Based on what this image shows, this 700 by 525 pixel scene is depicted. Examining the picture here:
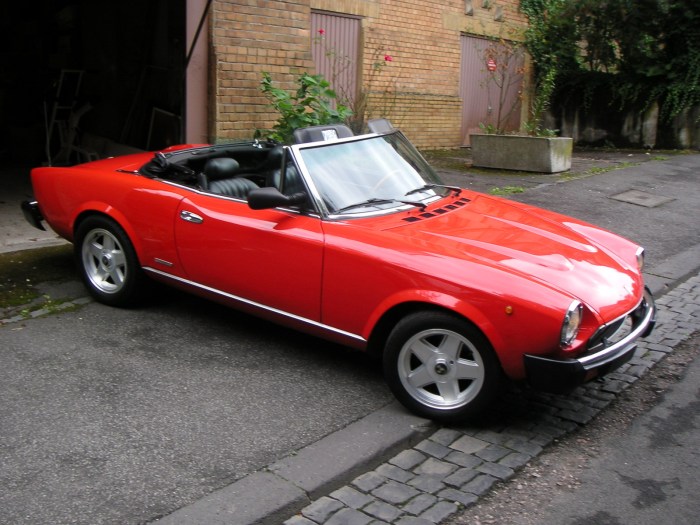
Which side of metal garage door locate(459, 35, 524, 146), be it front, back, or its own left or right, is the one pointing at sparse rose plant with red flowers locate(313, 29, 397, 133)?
right

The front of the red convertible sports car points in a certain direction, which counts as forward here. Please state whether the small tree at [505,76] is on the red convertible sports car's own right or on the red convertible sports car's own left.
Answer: on the red convertible sports car's own left

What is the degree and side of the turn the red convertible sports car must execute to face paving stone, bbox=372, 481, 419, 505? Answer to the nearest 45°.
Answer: approximately 45° to its right

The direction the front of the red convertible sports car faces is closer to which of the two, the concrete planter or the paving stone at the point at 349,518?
the paving stone

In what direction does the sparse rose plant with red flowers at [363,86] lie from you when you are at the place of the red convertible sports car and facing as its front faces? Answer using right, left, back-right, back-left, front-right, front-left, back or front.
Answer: back-left

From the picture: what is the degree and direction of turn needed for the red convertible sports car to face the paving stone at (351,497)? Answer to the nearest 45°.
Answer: approximately 45° to its right

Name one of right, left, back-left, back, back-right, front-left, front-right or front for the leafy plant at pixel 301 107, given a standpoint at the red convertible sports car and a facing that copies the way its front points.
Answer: back-left

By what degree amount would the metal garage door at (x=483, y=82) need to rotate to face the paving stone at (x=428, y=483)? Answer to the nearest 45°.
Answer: approximately 45° to its right

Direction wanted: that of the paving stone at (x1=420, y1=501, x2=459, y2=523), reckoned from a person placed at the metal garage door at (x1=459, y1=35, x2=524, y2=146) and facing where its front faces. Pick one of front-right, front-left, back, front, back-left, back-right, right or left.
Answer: front-right

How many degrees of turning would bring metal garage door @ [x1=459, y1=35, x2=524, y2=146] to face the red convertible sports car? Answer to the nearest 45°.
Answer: approximately 45° to its right

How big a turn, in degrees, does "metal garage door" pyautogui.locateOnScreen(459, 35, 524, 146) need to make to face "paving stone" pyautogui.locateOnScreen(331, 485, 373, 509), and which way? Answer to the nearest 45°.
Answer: approximately 45° to its right

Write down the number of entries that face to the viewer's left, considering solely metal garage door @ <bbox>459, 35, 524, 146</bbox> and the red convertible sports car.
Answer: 0

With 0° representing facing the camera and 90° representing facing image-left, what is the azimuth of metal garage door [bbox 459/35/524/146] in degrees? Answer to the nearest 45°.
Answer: approximately 315°

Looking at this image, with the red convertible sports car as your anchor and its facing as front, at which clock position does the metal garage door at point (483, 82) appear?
The metal garage door is roughly at 8 o'clock from the red convertible sports car.

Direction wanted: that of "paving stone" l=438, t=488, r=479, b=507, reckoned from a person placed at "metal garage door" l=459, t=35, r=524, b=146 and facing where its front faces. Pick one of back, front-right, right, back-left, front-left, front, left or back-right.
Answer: front-right

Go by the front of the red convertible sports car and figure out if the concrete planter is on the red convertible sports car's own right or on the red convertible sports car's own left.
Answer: on the red convertible sports car's own left
